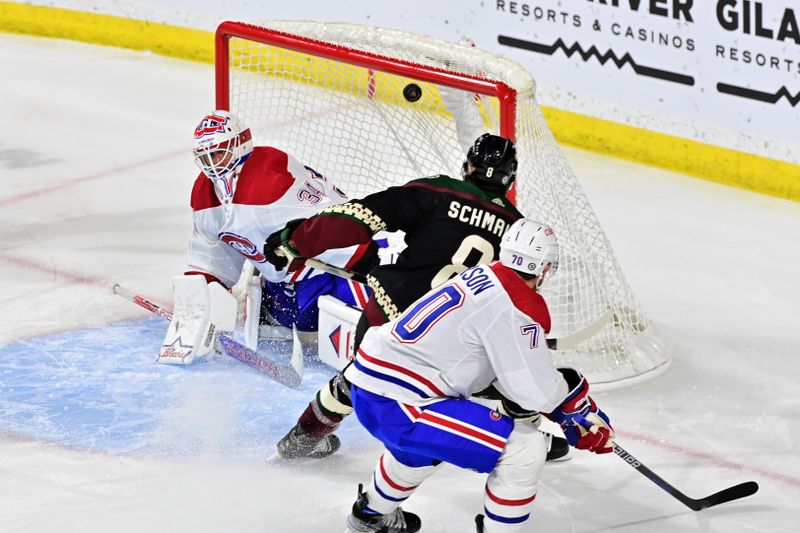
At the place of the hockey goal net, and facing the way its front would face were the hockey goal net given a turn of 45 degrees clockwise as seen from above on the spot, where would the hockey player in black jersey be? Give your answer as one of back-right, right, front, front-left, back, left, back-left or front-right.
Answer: left

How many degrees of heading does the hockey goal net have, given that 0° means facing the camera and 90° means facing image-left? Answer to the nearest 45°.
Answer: approximately 45°
